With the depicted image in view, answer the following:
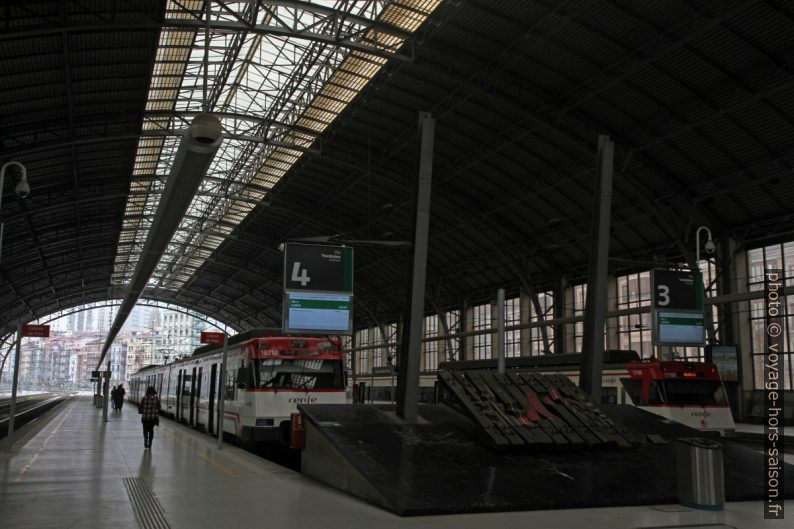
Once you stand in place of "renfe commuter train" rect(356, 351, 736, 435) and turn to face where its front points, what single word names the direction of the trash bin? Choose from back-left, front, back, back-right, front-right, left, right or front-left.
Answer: front-right

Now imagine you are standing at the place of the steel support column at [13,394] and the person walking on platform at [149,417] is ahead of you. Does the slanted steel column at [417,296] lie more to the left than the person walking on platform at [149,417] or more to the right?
right

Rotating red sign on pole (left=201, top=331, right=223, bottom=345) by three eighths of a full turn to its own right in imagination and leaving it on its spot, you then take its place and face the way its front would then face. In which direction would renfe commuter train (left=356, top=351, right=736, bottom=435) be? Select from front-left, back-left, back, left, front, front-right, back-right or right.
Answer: back-right

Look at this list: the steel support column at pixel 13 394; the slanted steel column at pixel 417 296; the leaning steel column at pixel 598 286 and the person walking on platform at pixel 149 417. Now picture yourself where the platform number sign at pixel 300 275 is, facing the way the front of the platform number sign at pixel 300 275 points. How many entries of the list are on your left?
2

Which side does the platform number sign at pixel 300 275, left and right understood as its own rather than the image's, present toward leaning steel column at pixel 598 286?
left

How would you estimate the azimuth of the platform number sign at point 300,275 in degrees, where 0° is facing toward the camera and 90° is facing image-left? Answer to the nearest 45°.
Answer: approximately 0°

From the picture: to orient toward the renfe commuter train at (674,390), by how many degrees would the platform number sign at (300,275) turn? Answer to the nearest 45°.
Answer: approximately 135° to its left

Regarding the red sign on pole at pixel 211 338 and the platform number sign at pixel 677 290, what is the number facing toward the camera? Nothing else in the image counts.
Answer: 2

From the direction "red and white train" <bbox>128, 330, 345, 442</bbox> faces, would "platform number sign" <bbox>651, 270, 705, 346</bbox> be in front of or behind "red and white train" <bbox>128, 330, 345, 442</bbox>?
in front

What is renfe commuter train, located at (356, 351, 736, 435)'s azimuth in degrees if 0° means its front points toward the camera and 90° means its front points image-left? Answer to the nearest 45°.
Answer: approximately 315°
